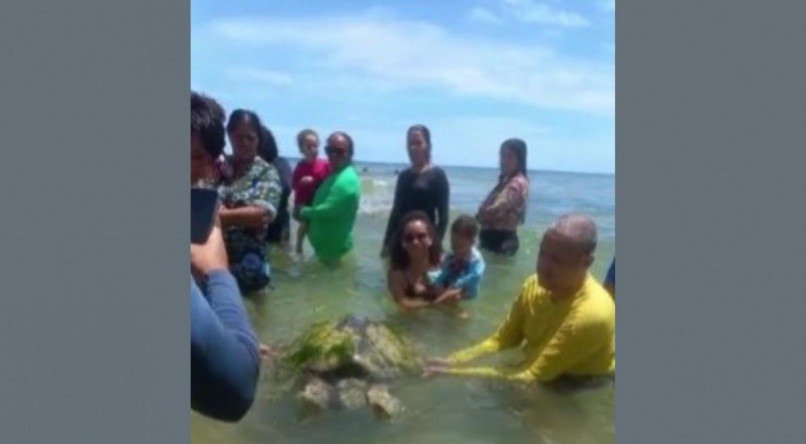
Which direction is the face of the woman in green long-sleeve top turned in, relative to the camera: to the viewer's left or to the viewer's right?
to the viewer's left

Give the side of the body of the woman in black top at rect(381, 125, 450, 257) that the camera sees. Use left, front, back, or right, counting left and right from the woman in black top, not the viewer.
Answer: front

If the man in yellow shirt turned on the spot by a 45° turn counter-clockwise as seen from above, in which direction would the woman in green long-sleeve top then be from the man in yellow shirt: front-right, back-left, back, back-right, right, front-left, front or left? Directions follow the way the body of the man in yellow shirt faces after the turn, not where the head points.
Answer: right

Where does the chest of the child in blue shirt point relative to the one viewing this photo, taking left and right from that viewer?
facing the viewer and to the left of the viewer

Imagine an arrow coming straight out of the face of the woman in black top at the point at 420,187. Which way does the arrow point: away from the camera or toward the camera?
toward the camera

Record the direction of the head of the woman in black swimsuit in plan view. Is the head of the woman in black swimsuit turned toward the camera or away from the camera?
toward the camera

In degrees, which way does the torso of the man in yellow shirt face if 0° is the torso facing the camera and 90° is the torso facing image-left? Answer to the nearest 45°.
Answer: approximately 45°

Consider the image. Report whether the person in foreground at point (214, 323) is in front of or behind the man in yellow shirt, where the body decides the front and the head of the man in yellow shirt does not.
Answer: in front

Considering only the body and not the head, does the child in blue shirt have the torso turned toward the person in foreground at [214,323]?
yes
